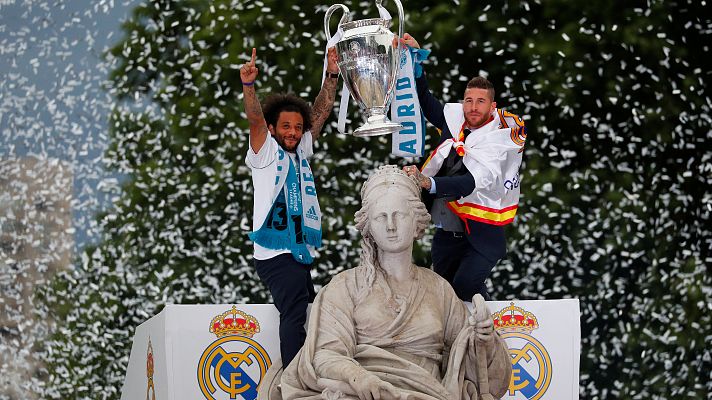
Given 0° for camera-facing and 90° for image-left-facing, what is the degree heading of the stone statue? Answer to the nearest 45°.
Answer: approximately 0°

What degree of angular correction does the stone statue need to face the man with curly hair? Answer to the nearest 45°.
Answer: approximately 135° to its right
